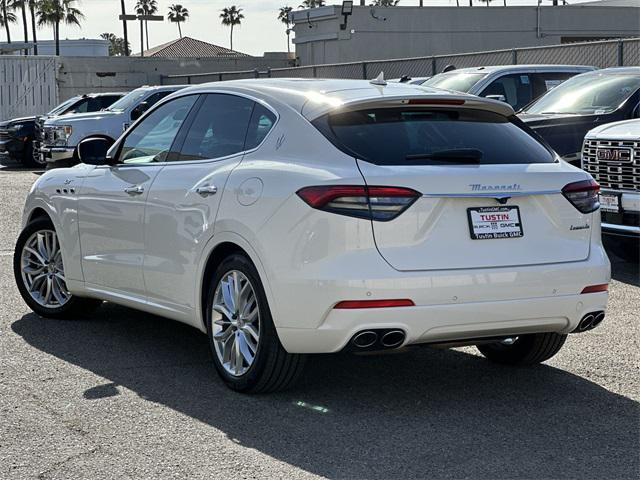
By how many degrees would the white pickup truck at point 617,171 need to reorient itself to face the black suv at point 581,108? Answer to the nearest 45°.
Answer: approximately 135° to its right

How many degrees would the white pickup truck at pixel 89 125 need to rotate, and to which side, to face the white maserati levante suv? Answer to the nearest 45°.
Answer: approximately 45° to its left

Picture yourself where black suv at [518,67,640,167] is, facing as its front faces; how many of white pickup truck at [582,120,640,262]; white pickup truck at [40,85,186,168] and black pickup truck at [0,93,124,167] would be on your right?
2

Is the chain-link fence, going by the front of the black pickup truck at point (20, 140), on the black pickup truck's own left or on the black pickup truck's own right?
on the black pickup truck's own left

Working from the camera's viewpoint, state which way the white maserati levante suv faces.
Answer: facing away from the viewer and to the left of the viewer

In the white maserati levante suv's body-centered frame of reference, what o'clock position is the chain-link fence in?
The chain-link fence is roughly at 2 o'clock from the white maserati levante suv.

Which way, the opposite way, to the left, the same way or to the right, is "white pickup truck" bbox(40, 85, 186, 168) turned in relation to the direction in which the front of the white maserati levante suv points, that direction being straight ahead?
to the left
